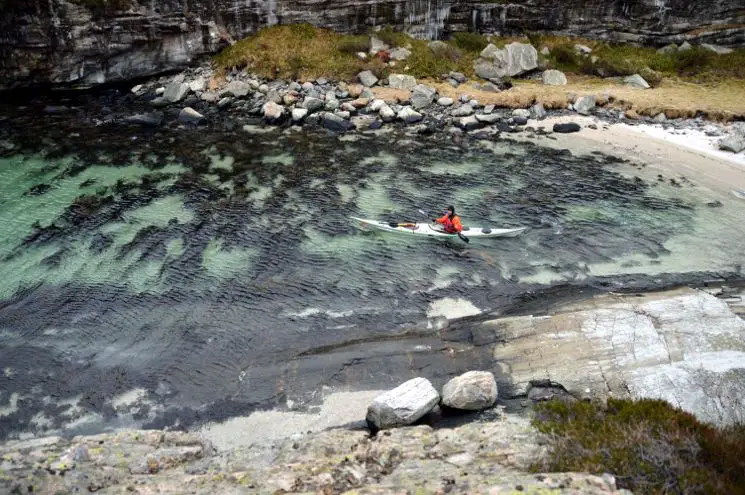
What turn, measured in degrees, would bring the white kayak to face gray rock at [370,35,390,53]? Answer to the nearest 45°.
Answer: approximately 90° to its right

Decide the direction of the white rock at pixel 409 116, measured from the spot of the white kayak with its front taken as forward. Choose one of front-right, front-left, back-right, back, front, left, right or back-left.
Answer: right

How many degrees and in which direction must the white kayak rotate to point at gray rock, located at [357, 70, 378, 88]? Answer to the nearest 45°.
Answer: approximately 90° to its right

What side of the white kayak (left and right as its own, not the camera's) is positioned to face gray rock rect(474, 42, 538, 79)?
right

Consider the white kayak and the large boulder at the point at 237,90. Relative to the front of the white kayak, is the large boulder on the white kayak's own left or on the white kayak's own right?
on the white kayak's own right

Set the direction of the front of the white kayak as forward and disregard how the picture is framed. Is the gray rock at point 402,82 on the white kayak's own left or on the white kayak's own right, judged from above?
on the white kayak's own right

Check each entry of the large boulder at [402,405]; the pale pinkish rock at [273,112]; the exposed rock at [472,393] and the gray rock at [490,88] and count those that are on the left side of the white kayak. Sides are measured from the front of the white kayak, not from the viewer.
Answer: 2

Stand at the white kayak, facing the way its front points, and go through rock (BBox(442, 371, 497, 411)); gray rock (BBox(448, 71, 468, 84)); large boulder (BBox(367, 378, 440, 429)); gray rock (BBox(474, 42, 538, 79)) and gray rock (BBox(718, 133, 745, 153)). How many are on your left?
2

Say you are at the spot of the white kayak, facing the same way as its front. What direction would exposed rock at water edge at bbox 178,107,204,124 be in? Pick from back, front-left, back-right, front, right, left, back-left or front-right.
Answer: front-right

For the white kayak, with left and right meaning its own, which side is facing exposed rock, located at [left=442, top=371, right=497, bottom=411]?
left

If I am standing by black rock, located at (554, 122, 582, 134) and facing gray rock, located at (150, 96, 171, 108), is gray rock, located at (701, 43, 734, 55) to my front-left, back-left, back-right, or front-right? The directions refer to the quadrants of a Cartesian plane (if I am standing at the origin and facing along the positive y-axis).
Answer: back-right

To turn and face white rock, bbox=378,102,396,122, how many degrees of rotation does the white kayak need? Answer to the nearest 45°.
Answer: approximately 90° to its right

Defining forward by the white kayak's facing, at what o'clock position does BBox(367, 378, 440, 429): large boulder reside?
The large boulder is roughly at 9 o'clock from the white kayak.

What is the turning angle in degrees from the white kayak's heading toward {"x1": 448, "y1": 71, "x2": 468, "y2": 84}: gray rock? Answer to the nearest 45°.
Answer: approximately 90° to its right

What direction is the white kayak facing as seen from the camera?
to the viewer's left

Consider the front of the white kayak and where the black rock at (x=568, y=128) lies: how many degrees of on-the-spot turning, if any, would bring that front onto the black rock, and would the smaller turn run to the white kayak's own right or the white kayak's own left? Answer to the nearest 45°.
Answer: approximately 135° to the white kayak's own right

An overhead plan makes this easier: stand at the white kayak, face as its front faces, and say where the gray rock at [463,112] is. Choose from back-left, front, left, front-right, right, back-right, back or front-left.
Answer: right

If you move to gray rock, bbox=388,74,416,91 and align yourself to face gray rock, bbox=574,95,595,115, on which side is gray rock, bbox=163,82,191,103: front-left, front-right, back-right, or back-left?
back-right
